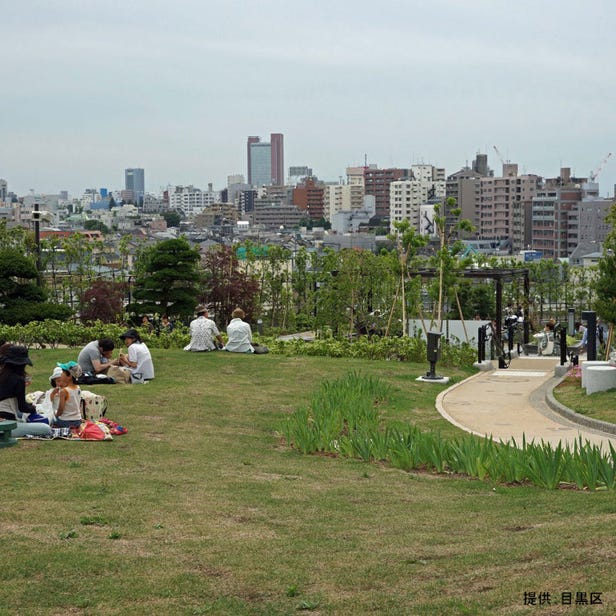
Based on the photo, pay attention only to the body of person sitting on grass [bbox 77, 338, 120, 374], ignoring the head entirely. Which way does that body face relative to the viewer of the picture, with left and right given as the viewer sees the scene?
facing to the right of the viewer

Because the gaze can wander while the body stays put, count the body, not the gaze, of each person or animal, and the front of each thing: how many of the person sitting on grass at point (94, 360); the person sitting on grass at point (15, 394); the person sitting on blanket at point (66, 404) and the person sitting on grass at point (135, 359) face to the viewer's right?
2

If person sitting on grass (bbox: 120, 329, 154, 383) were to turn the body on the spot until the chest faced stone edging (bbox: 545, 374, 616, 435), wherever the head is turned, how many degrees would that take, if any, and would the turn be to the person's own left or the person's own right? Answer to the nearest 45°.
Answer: approximately 135° to the person's own left

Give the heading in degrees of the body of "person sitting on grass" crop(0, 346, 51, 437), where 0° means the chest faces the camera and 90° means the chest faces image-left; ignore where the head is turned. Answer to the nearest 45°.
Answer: approximately 270°

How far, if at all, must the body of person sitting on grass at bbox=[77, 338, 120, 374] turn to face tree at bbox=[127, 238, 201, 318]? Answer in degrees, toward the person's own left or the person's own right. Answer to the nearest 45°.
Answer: approximately 90° to the person's own left

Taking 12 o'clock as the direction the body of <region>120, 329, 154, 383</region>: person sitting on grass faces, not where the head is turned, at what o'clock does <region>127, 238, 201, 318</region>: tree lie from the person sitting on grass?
The tree is roughly at 3 o'clock from the person sitting on grass.

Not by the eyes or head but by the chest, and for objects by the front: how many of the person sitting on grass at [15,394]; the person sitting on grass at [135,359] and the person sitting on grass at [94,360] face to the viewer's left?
1

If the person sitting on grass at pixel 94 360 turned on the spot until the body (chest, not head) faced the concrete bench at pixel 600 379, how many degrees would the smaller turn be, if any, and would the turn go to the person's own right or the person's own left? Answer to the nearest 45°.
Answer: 0° — they already face it
